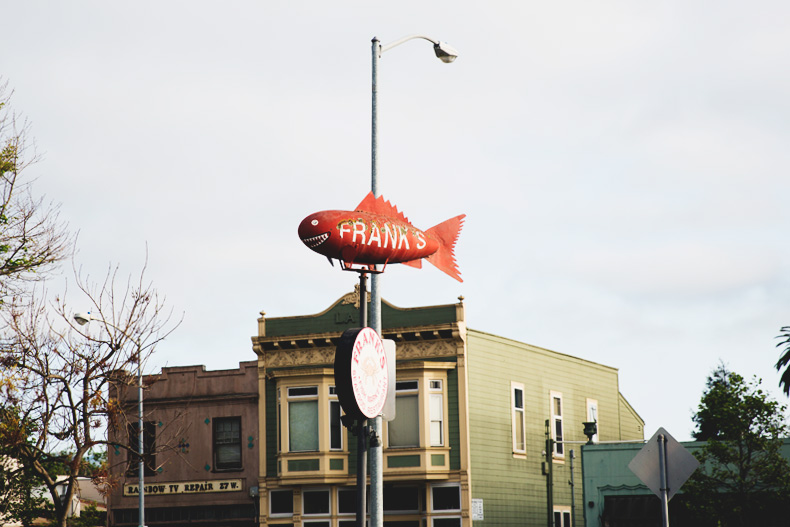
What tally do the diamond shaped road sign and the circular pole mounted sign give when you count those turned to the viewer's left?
0

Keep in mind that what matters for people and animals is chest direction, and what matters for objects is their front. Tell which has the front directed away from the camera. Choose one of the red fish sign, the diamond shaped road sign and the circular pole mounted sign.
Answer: the diamond shaped road sign

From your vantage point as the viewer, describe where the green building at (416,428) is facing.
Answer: facing the viewer and to the left of the viewer

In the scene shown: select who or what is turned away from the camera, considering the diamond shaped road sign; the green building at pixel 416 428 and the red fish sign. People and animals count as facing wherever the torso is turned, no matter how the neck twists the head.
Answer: the diamond shaped road sign

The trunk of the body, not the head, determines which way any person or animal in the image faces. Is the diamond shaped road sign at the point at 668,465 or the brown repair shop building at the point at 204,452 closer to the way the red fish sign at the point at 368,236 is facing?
the brown repair shop building

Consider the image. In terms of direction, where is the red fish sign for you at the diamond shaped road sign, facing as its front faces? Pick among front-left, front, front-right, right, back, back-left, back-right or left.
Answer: left

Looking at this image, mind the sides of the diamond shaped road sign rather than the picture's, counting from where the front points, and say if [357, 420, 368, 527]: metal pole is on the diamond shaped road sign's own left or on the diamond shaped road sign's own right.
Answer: on the diamond shaped road sign's own left

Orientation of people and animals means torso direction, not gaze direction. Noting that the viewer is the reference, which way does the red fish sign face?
facing to the left of the viewer

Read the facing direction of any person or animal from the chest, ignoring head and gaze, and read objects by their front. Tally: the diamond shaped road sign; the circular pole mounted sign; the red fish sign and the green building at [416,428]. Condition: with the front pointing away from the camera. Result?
1

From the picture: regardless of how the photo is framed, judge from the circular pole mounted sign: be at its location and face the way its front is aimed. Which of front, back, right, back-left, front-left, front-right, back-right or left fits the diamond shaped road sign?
front-left

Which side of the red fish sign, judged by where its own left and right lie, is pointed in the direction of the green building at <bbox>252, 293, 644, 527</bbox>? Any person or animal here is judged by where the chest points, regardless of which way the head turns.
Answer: right

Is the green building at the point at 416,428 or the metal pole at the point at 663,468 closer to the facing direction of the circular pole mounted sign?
the metal pole

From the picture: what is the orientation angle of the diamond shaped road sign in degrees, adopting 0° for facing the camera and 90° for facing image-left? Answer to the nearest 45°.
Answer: approximately 180°
